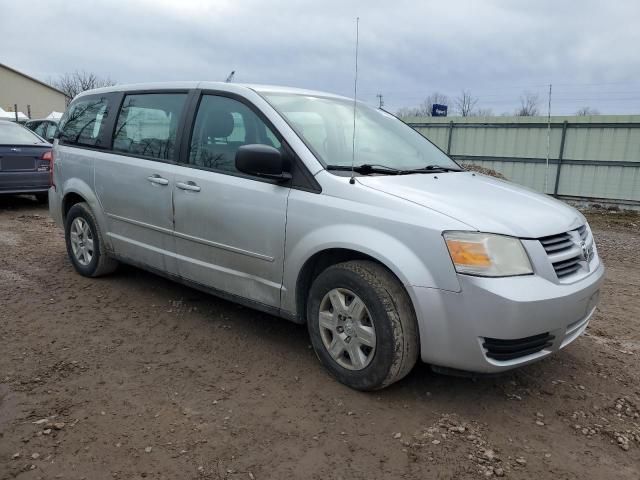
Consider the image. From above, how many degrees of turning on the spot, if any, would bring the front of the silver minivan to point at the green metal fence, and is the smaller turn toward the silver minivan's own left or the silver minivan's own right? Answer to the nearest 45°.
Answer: approximately 90° to the silver minivan's own left

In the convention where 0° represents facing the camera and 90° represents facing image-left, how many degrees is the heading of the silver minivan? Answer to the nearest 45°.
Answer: approximately 315°

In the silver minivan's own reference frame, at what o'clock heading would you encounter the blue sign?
The blue sign is roughly at 8 o'clock from the silver minivan.

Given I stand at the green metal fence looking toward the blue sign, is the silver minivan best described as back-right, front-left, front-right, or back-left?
back-left

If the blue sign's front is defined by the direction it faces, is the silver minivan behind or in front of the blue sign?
in front

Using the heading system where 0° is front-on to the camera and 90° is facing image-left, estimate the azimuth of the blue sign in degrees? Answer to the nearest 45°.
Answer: approximately 0°

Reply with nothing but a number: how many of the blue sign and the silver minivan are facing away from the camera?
0
